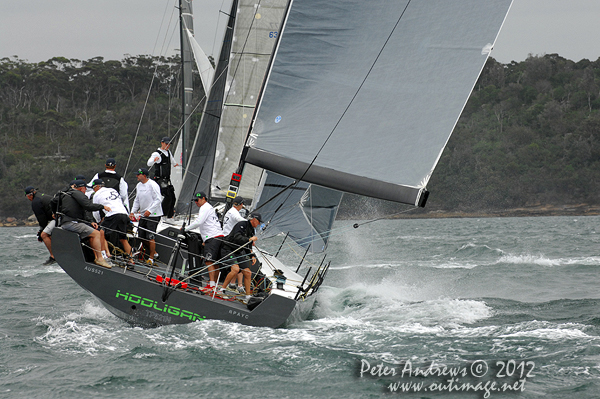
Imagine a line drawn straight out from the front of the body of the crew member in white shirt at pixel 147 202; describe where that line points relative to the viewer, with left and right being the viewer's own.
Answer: facing the viewer and to the left of the viewer

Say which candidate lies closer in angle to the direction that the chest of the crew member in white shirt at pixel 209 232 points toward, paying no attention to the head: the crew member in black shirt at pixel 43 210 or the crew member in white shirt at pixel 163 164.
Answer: the crew member in black shirt

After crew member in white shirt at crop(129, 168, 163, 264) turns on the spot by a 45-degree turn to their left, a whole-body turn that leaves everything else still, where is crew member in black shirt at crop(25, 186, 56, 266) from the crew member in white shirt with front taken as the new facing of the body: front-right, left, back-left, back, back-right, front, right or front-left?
right

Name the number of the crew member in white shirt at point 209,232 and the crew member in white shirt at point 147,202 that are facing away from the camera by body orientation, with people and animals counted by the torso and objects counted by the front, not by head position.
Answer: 0

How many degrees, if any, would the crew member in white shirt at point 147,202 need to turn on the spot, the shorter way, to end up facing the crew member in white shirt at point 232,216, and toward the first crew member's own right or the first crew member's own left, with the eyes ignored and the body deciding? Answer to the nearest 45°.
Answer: approximately 90° to the first crew member's own left
